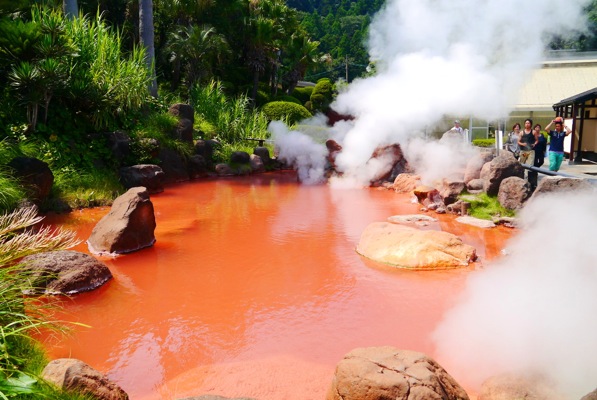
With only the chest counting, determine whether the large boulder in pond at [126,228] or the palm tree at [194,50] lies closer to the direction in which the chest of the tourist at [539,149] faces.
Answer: the large boulder in pond

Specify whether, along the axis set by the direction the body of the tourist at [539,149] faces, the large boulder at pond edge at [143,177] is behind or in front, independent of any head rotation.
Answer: in front

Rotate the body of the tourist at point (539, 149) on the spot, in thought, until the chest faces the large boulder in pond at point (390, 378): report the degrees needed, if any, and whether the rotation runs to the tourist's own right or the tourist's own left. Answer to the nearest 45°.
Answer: approximately 45° to the tourist's own left

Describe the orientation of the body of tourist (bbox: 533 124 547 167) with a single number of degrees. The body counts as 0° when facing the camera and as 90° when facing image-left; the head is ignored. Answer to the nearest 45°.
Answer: approximately 45°

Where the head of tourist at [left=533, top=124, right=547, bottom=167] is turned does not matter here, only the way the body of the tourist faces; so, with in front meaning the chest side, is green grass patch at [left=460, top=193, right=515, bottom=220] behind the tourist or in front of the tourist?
in front

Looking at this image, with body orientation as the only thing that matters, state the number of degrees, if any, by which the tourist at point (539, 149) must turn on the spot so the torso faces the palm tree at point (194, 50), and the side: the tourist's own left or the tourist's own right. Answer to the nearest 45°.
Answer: approximately 90° to the tourist's own right

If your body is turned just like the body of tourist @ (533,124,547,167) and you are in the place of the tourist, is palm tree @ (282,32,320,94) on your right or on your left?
on your right

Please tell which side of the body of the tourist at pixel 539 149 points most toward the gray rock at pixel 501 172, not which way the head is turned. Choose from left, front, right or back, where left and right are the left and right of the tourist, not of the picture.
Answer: front

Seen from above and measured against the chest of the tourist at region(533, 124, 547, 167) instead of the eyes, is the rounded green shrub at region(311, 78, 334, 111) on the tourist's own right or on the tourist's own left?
on the tourist's own right

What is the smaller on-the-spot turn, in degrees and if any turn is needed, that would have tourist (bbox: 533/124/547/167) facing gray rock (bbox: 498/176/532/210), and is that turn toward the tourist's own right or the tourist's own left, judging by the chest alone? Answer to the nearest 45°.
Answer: approximately 45° to the tourist's own left

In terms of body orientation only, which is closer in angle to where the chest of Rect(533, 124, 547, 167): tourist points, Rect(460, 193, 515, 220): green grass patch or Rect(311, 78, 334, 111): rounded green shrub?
the green grass patch

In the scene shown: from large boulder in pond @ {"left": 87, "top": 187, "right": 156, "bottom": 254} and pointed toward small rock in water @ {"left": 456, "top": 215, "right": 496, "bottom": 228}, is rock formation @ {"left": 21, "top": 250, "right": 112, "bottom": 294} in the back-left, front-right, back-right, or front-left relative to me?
back-right

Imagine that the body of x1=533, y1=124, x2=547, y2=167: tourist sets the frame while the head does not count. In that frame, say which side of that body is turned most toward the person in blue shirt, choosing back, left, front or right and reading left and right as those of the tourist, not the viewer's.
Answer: left

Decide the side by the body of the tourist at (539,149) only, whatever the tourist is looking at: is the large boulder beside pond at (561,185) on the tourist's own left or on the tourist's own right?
on the tourist's own left

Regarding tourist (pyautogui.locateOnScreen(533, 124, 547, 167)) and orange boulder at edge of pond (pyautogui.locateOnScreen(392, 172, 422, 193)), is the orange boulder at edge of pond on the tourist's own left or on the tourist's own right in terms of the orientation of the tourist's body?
on the tourist's own right

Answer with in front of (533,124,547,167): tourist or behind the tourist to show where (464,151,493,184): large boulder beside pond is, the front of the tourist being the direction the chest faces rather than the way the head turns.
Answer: in front
